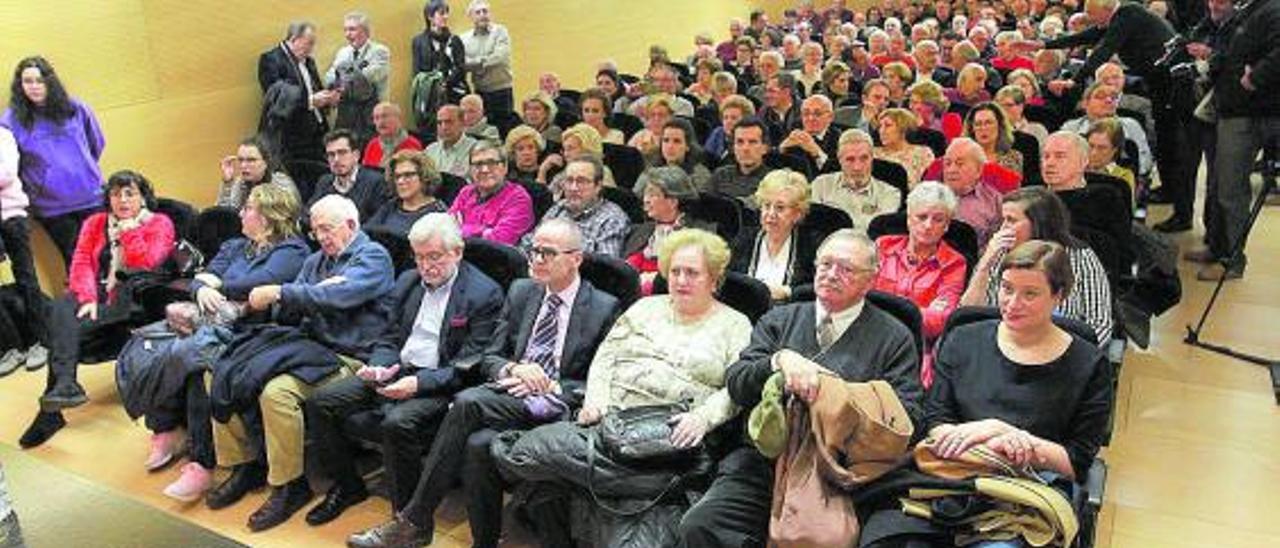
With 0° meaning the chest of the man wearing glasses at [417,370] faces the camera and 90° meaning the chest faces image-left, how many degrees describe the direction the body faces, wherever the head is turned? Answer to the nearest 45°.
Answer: approximately 45°

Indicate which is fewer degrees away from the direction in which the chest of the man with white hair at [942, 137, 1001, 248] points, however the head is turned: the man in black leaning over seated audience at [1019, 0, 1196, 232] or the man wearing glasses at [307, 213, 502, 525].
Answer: the man wearing glasses

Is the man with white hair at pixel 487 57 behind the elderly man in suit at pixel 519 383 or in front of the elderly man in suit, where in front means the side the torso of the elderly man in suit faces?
behind

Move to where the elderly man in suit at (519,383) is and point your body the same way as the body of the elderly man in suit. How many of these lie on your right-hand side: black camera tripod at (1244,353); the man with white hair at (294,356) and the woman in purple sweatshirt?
2

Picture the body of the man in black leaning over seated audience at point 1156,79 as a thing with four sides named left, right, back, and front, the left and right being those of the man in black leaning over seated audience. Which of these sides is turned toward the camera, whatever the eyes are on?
left

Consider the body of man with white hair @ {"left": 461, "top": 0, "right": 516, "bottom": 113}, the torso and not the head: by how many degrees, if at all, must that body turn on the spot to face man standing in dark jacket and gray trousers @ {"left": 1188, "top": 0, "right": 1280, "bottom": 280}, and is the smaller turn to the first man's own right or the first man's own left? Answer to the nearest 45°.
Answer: approximately 45° to the first man's own left

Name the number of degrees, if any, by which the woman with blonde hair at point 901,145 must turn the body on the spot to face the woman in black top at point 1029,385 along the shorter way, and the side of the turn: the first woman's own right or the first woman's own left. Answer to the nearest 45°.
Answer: approximately 45° to the first woman's own left

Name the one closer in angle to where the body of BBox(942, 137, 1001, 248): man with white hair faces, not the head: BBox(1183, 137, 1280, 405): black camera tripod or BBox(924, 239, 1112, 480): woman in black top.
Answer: the woman in black top

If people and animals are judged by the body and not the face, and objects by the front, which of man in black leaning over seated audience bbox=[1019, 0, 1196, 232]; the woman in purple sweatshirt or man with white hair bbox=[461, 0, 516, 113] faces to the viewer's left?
the man in black leaning over seated audience

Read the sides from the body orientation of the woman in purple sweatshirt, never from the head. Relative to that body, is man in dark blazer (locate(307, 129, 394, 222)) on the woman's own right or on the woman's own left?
on the woman's own left
